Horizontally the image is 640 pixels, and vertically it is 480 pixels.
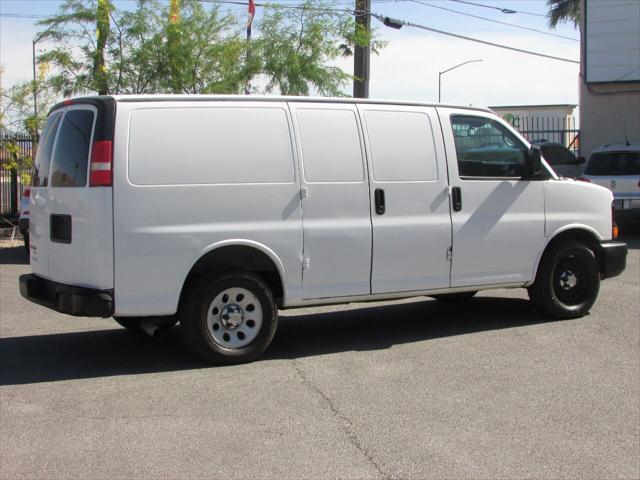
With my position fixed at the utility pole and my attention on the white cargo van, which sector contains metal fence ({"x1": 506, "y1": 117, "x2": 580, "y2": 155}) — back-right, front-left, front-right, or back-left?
back-left

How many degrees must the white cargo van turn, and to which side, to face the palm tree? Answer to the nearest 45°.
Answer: approximately 45° to its left

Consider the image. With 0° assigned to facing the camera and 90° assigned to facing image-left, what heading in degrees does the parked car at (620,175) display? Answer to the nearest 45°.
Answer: approximately 180°

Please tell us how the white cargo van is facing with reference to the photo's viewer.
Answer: facing away from the viewer and to the right of the viewer

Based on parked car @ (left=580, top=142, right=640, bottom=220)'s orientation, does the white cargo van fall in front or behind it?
behind

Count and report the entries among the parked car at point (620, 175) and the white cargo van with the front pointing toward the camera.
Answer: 0

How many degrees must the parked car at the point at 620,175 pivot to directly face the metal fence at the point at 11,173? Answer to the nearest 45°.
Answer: approximately 90° to its left

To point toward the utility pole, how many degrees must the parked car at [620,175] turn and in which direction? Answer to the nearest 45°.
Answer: approximately 90° to its left

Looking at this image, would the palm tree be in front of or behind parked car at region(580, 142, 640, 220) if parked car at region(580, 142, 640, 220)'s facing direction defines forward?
in front

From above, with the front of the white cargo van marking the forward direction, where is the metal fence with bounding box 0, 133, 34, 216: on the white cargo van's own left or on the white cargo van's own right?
on the white cargo van's own left

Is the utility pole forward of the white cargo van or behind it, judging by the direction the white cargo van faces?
forward
